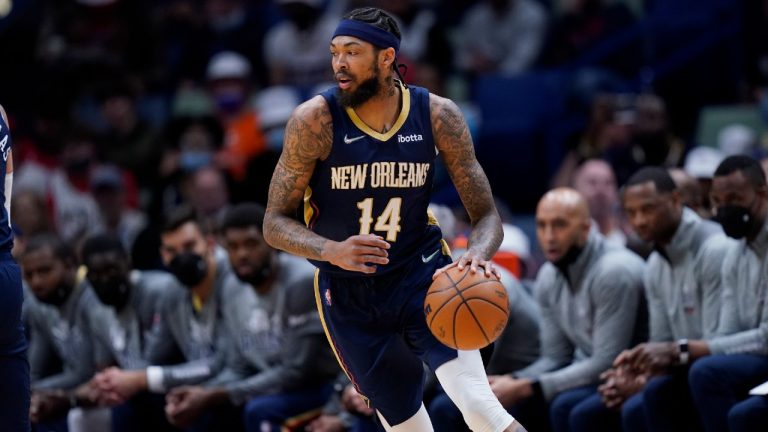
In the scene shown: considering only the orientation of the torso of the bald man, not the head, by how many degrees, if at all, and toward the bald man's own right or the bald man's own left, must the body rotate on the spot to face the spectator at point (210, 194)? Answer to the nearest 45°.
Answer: approximately 90° to the bald man's own right

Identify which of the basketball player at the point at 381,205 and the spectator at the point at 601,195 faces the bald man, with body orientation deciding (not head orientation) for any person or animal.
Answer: the spectator

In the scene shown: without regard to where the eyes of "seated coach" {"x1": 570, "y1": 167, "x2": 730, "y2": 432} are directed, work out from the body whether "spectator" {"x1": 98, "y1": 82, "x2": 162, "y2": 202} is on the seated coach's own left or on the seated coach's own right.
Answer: on the seated coach's own right

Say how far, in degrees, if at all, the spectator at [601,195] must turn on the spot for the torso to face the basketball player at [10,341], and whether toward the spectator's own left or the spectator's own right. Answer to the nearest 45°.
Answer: approximately 45° to the spectator's own right

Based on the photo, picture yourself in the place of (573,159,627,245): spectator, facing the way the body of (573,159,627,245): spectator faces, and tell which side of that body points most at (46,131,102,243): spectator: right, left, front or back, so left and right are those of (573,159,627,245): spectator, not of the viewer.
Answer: right

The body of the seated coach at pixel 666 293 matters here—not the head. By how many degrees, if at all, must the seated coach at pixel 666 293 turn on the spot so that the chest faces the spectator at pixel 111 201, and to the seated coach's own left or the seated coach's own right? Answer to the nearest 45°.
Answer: approximately 90° to the seated coach's own right

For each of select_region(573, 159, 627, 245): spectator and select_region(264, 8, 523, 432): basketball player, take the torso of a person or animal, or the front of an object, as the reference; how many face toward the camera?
2
